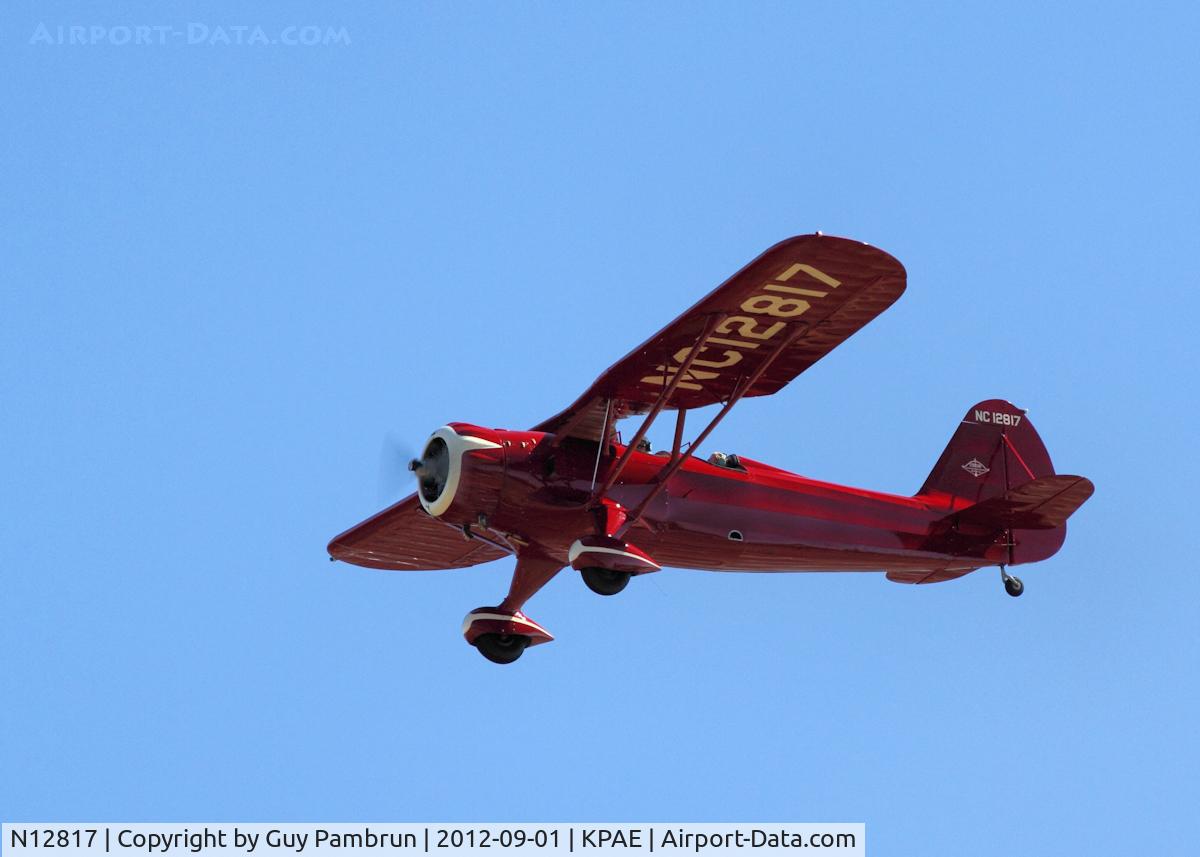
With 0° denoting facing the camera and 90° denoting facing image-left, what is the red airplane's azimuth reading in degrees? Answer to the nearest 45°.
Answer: approximately 45°
